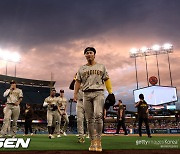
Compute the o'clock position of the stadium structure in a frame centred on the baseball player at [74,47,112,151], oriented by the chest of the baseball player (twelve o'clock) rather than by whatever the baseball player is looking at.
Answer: The stadium structure is roughly at 6 o'clock from the baseball player.

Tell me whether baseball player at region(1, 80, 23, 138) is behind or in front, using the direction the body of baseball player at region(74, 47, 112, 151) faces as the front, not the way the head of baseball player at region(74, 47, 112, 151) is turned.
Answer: behind

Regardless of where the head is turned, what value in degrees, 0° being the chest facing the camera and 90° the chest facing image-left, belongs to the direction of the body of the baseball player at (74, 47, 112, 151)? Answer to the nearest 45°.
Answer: approximately 0°

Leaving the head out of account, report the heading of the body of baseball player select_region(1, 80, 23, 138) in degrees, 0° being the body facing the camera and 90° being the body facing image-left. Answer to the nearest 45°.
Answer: approximately 0°

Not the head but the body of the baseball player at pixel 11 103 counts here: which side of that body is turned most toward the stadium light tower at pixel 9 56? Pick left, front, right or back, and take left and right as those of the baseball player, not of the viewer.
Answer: back

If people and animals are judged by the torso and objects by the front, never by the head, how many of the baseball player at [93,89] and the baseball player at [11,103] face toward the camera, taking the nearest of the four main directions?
2
